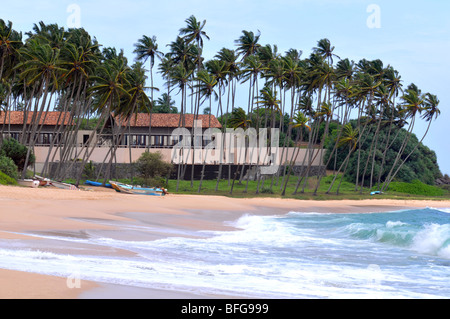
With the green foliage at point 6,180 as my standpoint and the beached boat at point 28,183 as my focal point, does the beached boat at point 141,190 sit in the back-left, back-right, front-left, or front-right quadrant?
front-right

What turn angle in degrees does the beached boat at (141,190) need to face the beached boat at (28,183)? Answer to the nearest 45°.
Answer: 0° — it already faces it

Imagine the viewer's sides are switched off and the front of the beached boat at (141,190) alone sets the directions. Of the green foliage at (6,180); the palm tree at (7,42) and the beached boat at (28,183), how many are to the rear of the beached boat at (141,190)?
0

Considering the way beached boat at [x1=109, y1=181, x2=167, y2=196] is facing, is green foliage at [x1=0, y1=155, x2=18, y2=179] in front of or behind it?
in front

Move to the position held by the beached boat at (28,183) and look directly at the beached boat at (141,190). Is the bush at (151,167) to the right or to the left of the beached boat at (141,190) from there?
left

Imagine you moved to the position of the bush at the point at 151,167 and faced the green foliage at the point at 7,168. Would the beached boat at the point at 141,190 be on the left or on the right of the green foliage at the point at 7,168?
left

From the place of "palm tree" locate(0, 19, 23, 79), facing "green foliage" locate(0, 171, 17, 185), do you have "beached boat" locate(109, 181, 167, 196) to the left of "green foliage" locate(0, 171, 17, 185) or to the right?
left

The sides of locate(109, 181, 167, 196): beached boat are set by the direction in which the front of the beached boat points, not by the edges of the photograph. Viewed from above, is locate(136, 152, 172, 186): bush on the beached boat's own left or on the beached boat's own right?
on the beached boat's own right

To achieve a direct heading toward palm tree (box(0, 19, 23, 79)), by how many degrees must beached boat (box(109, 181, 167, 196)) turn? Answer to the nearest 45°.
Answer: approximately 45° to its right

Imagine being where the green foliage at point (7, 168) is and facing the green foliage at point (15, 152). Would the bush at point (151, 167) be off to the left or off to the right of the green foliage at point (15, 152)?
right

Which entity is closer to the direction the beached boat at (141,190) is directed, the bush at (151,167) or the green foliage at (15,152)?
the green foliage
